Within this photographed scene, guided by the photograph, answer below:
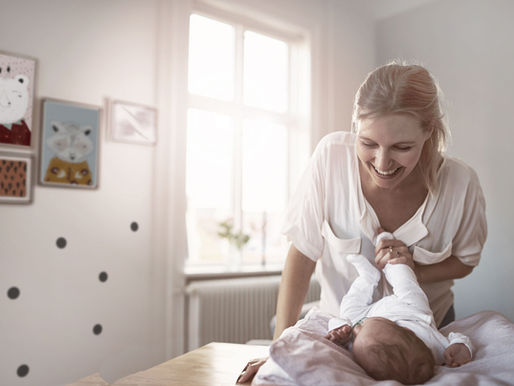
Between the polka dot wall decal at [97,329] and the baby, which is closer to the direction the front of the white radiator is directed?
the baby

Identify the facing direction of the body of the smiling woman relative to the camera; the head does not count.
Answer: toward the camera

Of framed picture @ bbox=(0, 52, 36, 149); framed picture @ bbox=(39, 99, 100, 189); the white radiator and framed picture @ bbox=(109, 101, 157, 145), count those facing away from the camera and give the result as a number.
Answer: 0

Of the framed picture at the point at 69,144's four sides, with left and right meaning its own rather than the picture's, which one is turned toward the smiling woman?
front

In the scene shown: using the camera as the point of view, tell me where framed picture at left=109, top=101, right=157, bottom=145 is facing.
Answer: facing the viewer and to the right of the viewer

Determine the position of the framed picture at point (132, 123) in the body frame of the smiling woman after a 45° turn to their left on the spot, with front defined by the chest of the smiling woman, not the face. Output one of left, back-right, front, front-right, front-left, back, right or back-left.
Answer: back

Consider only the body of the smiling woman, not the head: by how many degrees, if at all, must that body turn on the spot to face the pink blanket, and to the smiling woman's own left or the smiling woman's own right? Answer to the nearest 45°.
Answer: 0° — they already face it

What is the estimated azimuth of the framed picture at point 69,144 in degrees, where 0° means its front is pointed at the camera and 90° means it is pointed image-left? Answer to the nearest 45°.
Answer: approximately 315°

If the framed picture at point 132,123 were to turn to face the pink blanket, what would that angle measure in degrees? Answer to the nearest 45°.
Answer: approximately 45° to its right

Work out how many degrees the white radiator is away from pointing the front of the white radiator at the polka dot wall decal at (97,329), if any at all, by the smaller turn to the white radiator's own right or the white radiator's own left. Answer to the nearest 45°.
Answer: approximately 90° to the white radiator's own right

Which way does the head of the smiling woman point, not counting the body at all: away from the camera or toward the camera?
toward the camera

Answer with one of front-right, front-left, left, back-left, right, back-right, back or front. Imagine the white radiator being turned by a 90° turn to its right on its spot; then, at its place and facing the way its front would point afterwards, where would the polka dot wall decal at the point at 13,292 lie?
front

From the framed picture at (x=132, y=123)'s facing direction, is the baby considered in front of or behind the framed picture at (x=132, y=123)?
in front

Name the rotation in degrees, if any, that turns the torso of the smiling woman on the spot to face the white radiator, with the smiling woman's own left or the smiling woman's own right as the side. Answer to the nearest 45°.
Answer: approximately 135° to the smiling woman's own right

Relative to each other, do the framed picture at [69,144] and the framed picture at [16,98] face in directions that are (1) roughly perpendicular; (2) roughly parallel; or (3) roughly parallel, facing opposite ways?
roughly parallel

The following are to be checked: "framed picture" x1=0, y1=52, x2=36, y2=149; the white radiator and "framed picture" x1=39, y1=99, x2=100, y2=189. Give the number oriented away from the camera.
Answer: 0

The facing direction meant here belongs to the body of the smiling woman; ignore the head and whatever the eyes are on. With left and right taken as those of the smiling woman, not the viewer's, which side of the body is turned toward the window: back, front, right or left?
back
